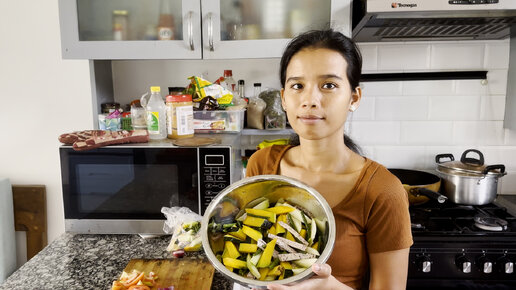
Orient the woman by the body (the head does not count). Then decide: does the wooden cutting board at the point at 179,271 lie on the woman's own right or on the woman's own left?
on the woman's own right

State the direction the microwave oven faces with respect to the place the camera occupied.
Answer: facing the viewer

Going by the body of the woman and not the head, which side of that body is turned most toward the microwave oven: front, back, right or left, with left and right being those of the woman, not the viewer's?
right

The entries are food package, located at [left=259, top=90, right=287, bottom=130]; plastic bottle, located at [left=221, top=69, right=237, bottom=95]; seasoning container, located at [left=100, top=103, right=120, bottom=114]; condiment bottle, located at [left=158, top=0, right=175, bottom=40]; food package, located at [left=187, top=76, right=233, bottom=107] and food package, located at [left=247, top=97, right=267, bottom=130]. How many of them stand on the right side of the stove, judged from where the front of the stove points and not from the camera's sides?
6

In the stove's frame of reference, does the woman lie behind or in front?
in front

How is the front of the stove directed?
toward the camera

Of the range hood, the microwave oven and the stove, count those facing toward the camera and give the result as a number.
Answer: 3

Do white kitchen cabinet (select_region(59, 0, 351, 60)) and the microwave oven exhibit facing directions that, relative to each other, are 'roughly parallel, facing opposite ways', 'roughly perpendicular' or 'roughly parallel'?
roughly parallel

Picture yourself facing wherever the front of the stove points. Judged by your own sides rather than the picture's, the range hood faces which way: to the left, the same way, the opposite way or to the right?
the same way

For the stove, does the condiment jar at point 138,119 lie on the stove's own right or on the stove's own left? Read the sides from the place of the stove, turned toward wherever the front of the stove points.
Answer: on the stove's own right

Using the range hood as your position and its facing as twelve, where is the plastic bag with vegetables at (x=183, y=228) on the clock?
The plastic bag with vegetables is roughly at 2 o'clock from the range hood.

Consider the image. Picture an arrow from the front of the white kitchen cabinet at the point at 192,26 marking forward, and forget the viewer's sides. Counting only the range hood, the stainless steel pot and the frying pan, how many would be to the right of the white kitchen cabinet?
0

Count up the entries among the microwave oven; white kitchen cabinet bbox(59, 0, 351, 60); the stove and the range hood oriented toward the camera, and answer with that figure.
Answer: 4

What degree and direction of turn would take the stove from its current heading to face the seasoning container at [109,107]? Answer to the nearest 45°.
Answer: approximately 90° to its right

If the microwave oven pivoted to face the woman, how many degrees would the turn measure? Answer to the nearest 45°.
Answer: approximately 45° to its left

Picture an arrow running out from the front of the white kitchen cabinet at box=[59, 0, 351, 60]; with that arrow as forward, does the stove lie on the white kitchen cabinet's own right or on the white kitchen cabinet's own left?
on the white kitchen cabinet's own left

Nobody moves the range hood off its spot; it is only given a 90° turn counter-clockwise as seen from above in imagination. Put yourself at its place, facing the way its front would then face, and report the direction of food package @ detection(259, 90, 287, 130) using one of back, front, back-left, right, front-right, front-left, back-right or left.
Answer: back
